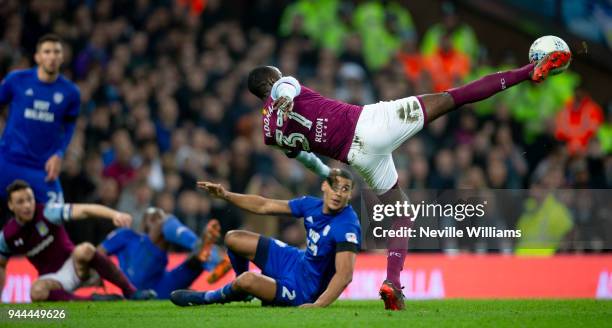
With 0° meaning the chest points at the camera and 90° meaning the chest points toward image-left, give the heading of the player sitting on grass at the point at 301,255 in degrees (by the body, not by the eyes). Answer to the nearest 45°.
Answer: approximately 45°

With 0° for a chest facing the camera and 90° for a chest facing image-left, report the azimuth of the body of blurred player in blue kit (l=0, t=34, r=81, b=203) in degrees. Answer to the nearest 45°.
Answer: approximately 0°

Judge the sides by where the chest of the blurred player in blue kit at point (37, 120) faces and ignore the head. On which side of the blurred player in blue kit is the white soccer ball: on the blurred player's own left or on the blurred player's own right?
on the blurred player's own left

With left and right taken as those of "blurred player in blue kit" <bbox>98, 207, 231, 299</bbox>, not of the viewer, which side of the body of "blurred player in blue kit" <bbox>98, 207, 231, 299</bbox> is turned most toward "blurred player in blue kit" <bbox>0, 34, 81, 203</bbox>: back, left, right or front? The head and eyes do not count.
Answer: back

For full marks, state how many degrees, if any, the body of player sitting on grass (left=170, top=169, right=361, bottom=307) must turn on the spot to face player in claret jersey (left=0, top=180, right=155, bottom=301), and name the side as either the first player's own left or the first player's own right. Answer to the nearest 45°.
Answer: approximately 90° to the first player's own right

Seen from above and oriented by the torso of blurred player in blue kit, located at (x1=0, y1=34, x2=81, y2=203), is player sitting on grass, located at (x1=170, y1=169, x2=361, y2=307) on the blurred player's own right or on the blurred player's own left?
on the blurred player's own left

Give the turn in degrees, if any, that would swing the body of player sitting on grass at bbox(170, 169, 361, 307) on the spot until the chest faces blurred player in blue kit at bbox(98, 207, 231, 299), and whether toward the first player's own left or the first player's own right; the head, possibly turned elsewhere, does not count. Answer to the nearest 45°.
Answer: approximately 90° to the first player's own right

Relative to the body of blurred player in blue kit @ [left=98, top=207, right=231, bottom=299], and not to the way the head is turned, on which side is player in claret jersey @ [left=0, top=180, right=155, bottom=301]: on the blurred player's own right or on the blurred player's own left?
on the blurred player's own right
